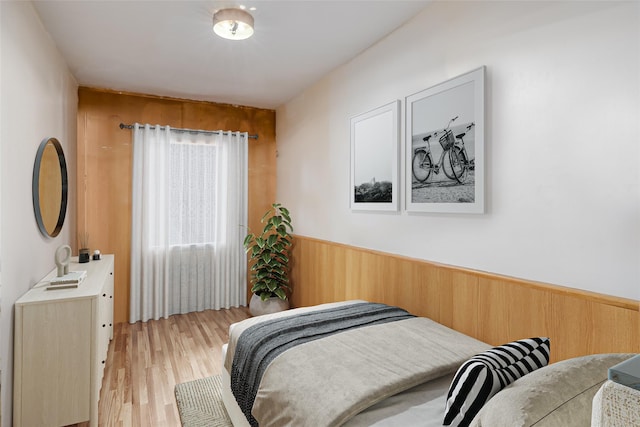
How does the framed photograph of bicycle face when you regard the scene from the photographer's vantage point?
facing the viewer and to the left of the viewer

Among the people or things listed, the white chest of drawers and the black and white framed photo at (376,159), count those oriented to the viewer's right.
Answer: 1

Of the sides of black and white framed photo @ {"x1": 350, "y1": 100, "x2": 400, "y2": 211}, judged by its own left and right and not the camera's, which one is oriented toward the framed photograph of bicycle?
left

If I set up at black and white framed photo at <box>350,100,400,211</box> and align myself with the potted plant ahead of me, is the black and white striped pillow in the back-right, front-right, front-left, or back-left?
back-left

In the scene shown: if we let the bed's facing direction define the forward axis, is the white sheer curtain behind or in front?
in front

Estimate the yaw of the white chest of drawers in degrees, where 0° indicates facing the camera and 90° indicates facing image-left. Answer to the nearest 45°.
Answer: approximately 270°

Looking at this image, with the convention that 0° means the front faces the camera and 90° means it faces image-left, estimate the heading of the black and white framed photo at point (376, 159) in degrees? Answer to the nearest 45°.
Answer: approximately 45°

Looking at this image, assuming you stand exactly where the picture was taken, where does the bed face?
facing away from the viewer and to the left of the viewer

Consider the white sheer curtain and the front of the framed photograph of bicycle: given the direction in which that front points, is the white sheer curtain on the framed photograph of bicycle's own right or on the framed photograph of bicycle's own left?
on the framed photograph of bicycle's own right

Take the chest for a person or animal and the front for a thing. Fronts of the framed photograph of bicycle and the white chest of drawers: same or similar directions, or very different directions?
very different directions

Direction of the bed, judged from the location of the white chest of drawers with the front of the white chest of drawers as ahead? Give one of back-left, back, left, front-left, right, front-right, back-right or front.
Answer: front-right

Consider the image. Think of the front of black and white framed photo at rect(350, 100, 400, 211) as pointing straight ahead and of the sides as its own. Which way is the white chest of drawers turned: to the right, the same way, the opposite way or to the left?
the opposite way
